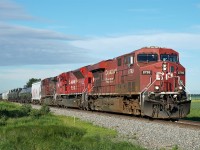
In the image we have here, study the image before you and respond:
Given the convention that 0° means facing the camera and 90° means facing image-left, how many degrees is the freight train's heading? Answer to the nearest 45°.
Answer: approximately 315°
